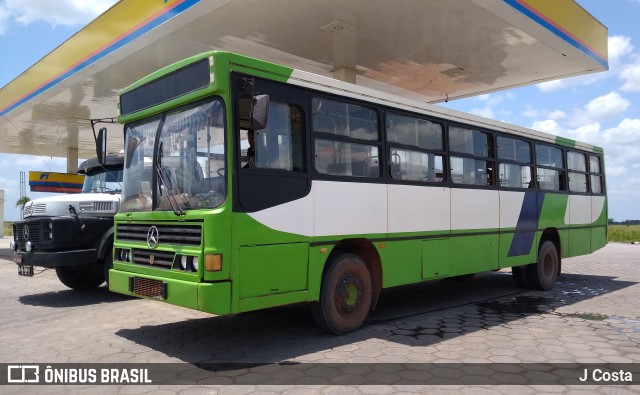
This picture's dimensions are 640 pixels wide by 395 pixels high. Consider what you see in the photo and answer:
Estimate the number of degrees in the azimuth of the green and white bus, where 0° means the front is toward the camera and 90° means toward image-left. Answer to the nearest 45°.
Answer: approximately 45°
